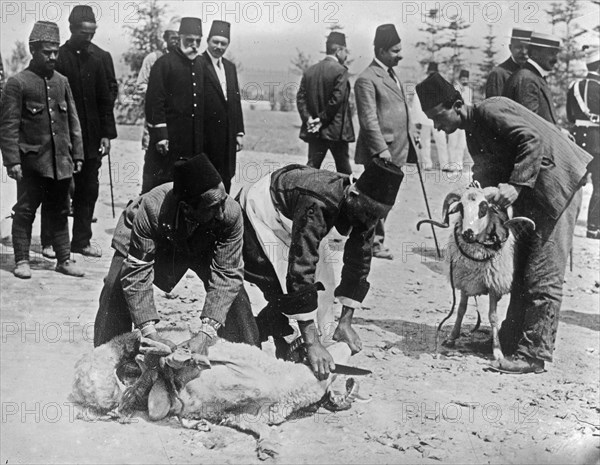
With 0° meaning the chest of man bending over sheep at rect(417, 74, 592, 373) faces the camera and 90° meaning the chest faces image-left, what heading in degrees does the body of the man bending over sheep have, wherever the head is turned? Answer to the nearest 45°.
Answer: approximately 90°

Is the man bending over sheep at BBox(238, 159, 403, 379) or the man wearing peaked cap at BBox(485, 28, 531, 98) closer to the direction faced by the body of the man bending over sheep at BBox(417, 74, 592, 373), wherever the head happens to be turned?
the man bending over sheep

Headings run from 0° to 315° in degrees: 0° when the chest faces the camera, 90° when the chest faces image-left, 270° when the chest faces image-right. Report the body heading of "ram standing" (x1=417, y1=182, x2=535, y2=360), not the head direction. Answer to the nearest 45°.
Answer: approximately 0°

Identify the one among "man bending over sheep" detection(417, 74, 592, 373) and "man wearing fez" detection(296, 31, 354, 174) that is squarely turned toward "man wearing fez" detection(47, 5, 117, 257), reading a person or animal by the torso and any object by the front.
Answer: the man bending over sheep

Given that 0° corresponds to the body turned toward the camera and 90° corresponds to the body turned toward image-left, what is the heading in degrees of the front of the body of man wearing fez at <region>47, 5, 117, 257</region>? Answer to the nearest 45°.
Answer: approximately 315°

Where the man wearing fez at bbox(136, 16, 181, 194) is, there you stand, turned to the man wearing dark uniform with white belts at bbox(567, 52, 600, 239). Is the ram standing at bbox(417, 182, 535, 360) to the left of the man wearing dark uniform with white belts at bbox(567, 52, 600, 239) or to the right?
right

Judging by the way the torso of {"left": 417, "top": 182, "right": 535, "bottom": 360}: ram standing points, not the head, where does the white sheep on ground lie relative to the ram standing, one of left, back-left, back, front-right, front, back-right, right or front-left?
front-right

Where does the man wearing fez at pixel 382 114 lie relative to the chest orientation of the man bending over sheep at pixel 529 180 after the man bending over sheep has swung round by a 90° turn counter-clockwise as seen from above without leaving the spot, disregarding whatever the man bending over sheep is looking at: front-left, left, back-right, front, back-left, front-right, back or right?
back-right
